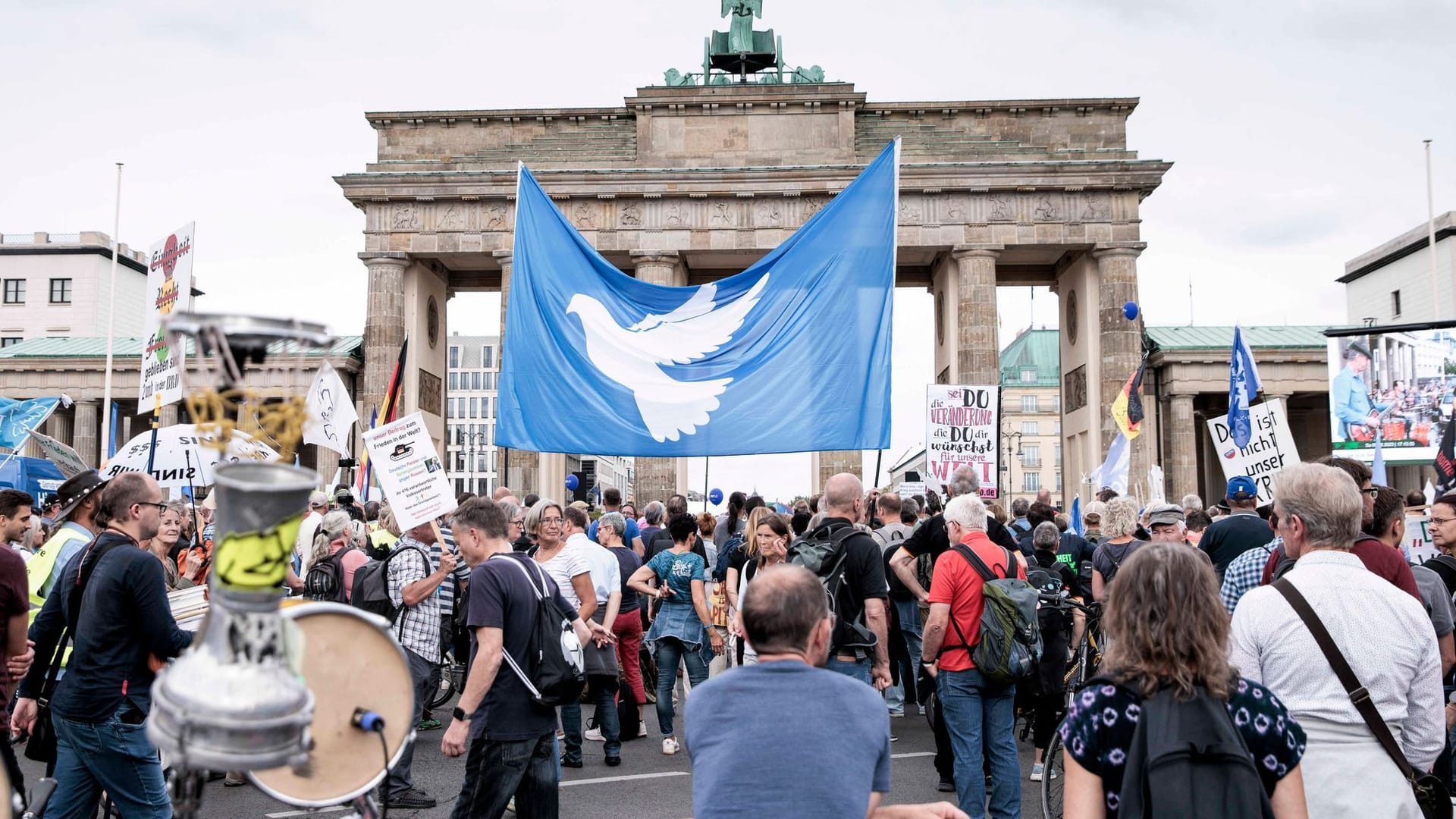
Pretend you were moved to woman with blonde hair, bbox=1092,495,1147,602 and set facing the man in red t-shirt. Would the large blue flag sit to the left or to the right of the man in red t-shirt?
right

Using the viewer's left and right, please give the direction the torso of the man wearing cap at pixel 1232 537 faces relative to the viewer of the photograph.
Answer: facing away from the viewer

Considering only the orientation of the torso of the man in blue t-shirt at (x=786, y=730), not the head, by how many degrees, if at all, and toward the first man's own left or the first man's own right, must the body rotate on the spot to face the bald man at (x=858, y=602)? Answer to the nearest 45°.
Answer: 0° — they already face them

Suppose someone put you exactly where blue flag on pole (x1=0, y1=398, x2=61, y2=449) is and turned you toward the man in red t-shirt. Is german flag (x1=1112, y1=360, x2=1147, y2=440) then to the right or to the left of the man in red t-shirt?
left

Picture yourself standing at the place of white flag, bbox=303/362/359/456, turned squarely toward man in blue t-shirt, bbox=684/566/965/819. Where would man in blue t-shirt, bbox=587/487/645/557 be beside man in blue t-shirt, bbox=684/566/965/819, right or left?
left

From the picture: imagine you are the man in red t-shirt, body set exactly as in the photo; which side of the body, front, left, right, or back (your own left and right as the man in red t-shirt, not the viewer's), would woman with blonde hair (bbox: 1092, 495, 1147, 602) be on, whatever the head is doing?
right

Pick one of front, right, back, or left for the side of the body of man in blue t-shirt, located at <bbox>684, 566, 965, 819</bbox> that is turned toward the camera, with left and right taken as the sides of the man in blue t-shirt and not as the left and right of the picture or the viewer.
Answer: back
